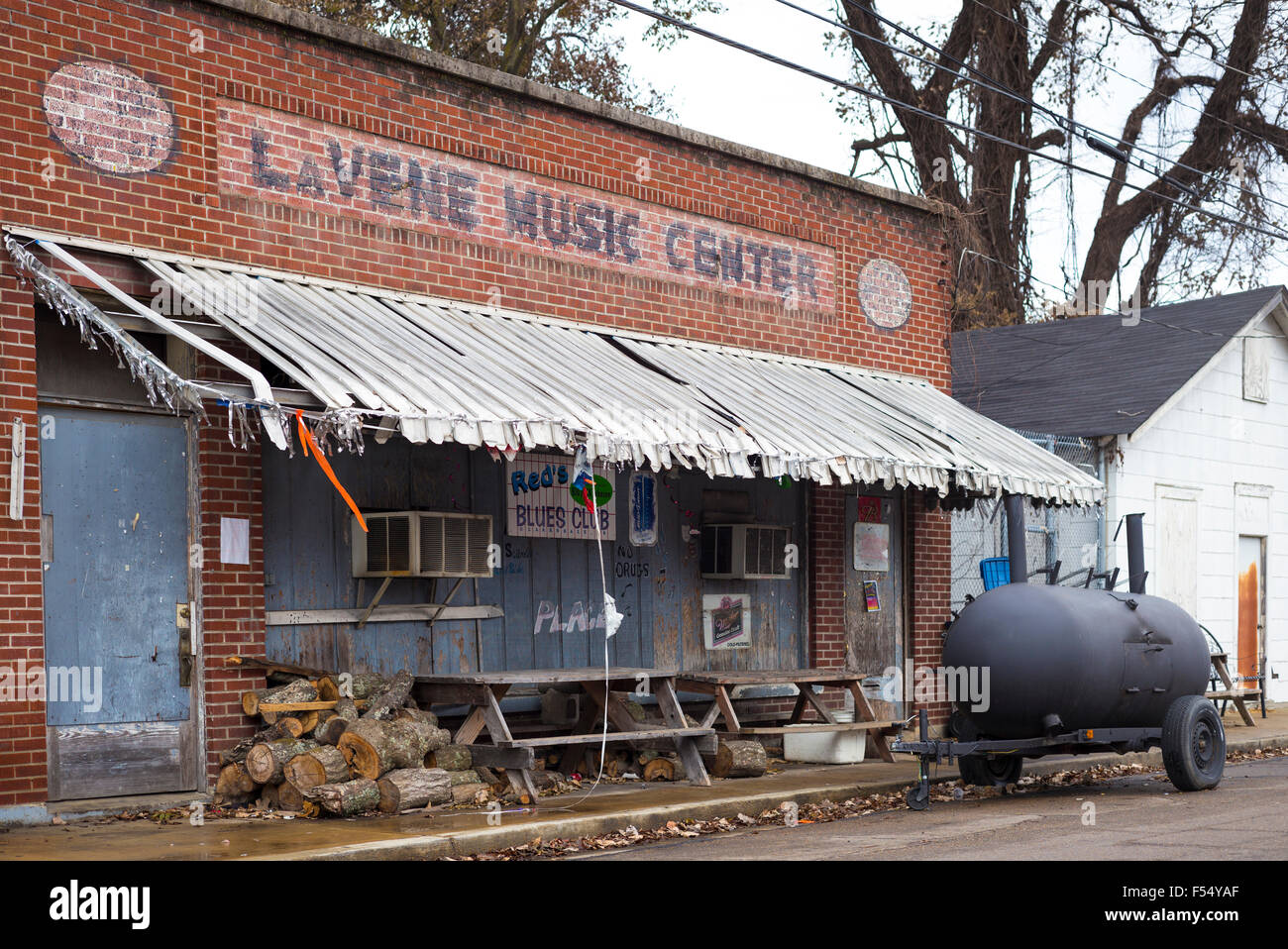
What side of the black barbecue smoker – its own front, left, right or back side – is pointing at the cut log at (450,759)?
front

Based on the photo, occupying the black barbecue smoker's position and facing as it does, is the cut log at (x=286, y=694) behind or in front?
in front

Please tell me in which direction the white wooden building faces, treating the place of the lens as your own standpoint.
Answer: facing the viewer and to the right of the viewer

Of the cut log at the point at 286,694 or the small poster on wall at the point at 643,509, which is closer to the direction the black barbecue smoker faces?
the cut log

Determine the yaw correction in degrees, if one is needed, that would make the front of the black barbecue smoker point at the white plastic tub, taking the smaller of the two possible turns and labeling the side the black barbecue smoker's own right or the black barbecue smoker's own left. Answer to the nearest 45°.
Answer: approximately 90° to the black barbecue smoker's own right

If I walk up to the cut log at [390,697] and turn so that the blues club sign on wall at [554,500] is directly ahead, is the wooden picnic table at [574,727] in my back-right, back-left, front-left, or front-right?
front-right

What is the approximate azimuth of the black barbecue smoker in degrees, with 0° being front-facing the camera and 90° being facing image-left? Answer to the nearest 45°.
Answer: approximately 45°

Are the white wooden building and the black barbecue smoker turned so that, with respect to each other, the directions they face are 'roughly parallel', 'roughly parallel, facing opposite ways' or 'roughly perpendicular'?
roughly perpendicular

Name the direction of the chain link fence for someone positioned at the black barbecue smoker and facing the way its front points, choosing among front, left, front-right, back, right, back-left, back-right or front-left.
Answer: back-right

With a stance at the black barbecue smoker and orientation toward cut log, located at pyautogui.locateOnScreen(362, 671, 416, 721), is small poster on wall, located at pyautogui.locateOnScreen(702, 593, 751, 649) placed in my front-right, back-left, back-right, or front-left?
front-right

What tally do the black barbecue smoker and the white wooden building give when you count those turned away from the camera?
0

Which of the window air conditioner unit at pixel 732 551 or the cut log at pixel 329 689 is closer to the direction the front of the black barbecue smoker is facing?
the cut log

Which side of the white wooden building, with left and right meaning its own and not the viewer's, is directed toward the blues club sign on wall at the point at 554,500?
right

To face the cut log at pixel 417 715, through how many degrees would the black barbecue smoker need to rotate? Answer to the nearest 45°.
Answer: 0° — it already faces it
